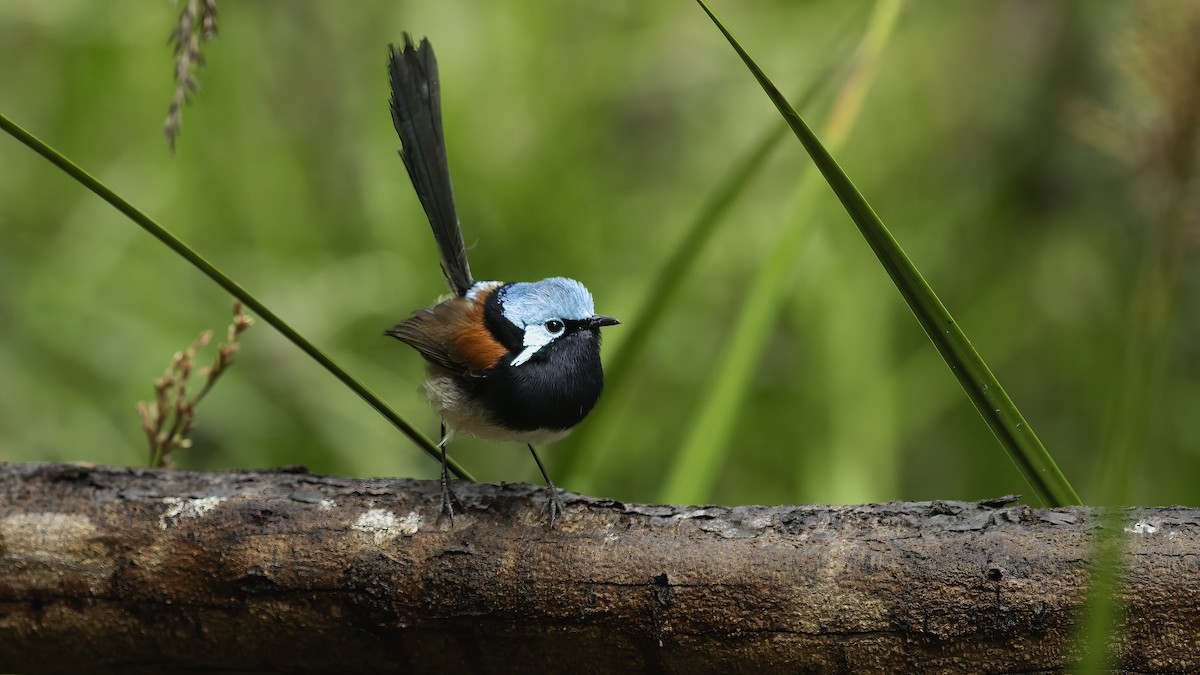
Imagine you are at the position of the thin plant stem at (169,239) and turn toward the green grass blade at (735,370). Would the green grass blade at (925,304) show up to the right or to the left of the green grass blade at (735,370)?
right

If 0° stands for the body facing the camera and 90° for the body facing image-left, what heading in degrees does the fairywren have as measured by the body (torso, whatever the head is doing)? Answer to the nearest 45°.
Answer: approximately 315°

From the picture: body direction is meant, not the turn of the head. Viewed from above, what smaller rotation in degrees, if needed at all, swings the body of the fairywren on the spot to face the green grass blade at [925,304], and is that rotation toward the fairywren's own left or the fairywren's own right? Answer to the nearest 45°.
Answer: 0° — it already faces it
